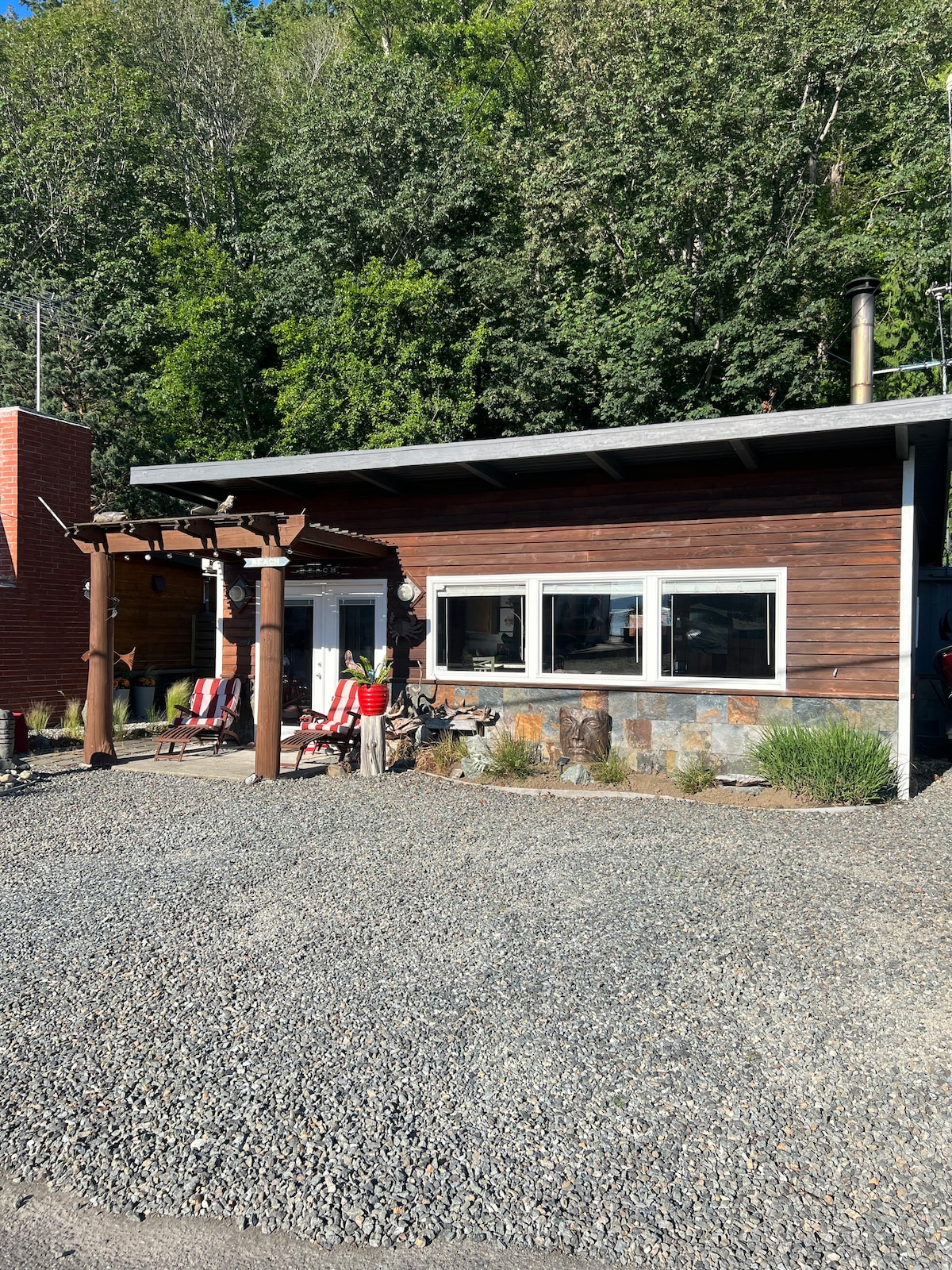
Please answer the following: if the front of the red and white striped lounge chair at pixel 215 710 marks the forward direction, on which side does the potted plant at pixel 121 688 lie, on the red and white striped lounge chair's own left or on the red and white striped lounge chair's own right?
on the red and white striped lounge chair's own right

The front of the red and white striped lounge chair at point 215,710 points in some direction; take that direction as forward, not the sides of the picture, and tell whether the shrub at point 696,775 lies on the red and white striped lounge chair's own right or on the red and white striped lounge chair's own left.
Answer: on the red and white striped lounge chair's own left

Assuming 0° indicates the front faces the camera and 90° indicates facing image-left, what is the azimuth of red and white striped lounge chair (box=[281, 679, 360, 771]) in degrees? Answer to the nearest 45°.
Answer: approximately 45°

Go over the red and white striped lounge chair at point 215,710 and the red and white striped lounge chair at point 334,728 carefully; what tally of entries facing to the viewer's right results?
0

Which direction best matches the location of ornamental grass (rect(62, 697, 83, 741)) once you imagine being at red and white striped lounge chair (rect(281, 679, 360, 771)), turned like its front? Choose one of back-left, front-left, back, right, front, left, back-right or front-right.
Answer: right

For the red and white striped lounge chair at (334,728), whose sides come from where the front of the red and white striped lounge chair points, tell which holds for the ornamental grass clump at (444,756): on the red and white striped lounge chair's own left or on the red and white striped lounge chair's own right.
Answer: on the red and white striped lounge chair's own left

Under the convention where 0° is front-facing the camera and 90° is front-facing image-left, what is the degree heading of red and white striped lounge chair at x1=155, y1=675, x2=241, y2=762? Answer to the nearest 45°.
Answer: approximately 45°

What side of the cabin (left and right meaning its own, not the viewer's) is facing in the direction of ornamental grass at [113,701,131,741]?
right

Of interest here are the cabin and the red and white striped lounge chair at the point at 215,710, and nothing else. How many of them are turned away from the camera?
0
